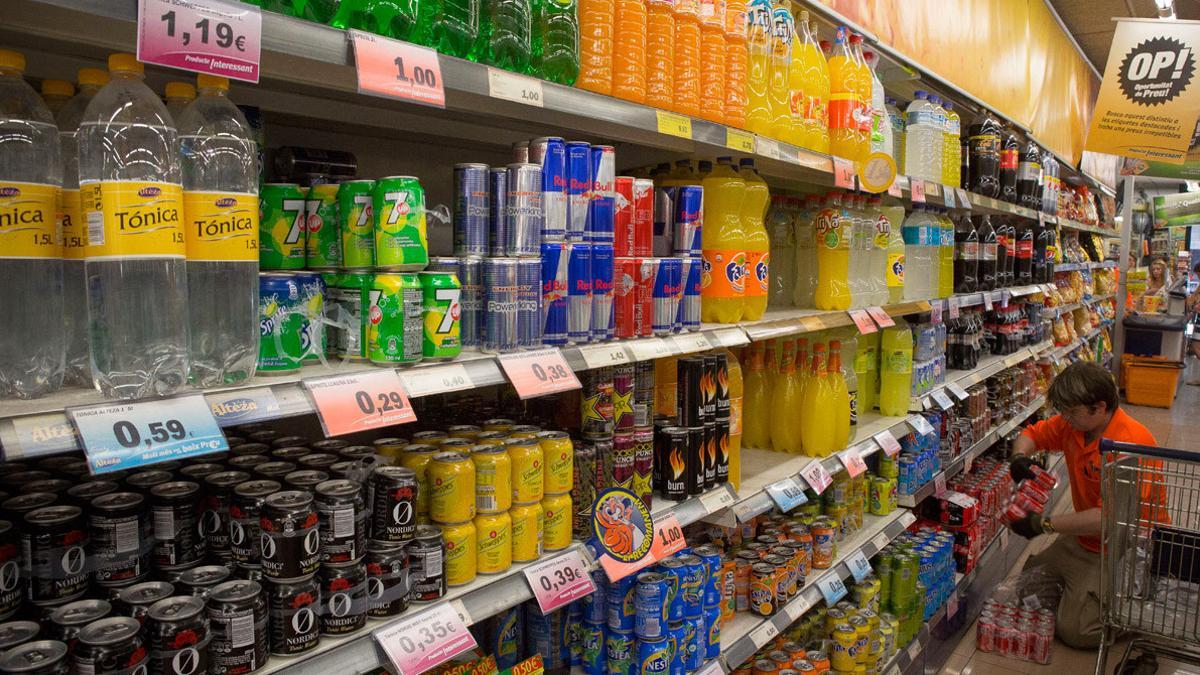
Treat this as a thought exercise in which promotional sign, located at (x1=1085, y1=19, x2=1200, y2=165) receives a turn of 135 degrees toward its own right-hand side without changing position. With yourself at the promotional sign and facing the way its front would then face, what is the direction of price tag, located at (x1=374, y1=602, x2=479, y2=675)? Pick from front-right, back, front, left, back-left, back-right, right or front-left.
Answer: back-left

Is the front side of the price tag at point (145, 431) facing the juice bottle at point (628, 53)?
no

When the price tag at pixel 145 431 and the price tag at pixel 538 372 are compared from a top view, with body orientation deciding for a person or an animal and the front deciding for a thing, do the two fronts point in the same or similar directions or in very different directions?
same or similar directions

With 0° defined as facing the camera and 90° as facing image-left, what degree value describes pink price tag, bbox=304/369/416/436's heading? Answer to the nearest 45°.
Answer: approximately 315°

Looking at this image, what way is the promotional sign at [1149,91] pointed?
toward the camera

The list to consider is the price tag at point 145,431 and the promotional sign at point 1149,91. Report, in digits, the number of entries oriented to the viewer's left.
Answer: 0

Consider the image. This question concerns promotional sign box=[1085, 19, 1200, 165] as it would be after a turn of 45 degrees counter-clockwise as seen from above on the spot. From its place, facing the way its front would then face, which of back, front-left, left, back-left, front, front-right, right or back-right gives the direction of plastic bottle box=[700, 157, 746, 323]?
front-right

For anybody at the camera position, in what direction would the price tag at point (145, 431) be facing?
facing the viewer and to the right of the viewer
